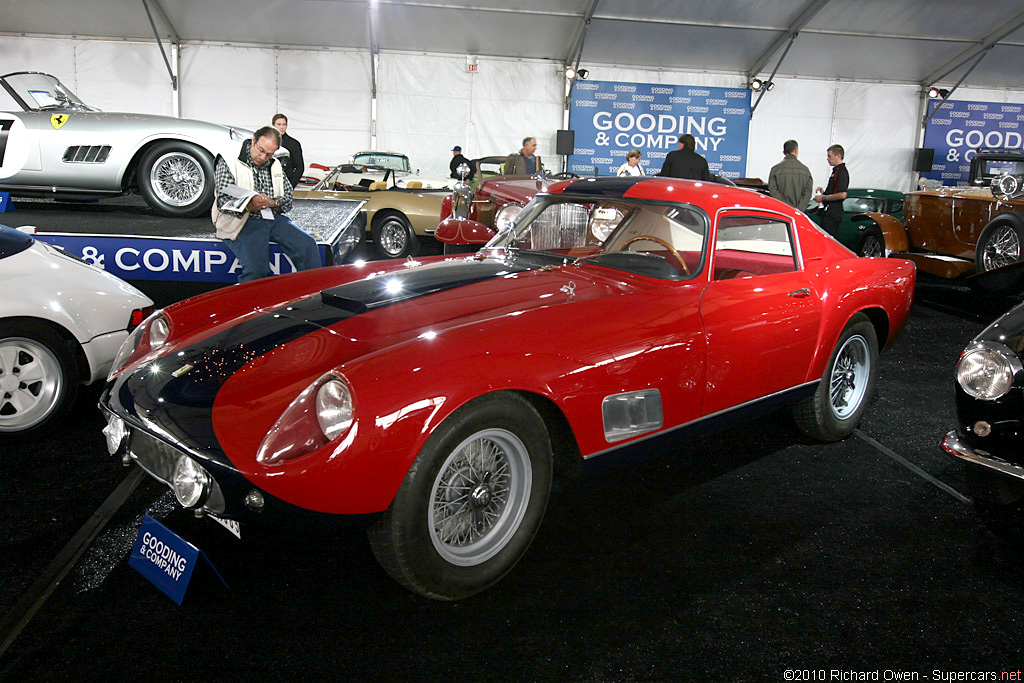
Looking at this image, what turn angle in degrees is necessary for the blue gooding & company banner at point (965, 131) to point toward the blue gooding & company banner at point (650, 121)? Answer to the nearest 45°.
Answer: approximately 45° to its right

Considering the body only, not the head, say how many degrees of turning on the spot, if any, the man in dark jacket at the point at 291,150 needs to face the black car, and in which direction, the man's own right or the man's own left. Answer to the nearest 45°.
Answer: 0° — they already face it

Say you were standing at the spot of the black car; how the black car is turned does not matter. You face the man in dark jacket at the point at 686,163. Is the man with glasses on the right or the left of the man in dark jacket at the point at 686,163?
left

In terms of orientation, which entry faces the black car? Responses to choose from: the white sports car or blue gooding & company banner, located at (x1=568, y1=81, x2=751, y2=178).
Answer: the blue gooding & company banner

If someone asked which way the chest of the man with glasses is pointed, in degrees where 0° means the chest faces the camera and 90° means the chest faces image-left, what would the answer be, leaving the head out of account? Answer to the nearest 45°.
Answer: approximately 315°

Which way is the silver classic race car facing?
to the viewer's right

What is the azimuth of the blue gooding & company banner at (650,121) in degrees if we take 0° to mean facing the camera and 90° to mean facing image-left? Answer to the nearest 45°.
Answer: approximately 0°

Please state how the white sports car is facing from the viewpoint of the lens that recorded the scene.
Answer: facing to the left of the viewer

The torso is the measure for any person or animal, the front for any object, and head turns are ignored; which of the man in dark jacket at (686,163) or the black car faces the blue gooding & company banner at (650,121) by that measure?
the man in dark jacket

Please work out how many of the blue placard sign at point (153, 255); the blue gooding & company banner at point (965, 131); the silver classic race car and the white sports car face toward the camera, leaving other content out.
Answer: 2
